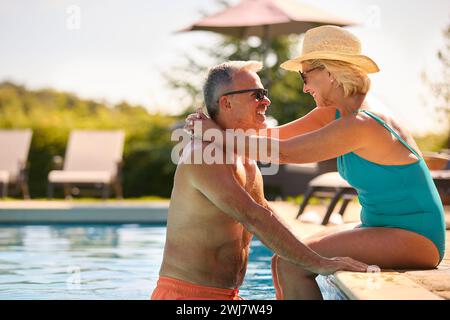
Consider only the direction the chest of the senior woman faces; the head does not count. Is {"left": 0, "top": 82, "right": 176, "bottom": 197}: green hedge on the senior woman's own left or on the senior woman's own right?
on the senior woman's own right

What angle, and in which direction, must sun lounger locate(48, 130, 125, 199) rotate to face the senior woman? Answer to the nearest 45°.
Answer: approximately 45° to its left

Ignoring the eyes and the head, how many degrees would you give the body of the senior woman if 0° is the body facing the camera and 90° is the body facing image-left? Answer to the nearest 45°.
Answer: approximately 90°

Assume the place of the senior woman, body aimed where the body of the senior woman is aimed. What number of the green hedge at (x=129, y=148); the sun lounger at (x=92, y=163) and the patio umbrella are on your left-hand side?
0

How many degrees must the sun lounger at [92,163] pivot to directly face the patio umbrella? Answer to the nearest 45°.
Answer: approximately 90° to its left

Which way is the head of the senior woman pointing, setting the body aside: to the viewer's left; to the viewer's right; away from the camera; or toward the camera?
to the viewer's left

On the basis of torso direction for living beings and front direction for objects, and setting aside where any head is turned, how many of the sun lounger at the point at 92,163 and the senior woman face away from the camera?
0

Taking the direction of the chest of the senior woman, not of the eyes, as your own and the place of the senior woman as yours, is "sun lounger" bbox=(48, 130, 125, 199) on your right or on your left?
on your right

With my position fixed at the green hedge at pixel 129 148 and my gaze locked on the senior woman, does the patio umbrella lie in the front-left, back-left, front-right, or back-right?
front-left

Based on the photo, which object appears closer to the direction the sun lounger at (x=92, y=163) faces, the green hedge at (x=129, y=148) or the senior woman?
the senior woman

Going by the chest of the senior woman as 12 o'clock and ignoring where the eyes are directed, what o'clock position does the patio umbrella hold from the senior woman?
The patio umbrella is roughly at 3 o'clock from the senior woman.
